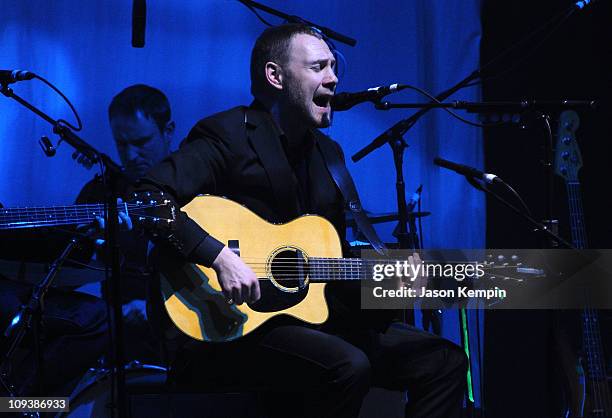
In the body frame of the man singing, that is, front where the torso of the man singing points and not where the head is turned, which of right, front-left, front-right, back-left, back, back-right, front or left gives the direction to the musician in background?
back

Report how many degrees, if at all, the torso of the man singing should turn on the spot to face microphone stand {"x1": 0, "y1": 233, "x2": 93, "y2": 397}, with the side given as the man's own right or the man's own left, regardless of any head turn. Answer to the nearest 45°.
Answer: approximately 135° to the man's own right

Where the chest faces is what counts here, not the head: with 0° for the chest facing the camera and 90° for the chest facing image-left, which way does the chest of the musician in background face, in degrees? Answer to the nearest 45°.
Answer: approximately 45°

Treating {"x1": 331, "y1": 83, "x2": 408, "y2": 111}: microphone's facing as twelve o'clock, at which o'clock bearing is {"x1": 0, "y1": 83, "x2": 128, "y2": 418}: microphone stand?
The microphone stand is roughly at 11 o'clock from the microphone.

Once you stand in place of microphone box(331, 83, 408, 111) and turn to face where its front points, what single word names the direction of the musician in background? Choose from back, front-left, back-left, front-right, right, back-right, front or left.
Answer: front-right

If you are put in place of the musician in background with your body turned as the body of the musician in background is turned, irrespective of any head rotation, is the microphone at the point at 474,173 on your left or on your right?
on your left

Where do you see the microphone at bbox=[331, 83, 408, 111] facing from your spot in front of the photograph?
facing to the left of the viewer

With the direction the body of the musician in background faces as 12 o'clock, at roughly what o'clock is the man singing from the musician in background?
The man singing is roughly at 10 o'clock from the musician in background.
